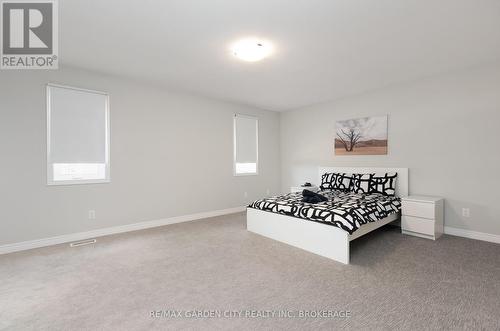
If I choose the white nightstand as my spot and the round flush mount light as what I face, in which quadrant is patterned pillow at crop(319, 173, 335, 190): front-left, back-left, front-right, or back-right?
front-right

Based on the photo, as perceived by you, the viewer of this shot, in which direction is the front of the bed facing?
facing the viewer and to the left of the viewer

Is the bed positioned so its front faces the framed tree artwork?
no

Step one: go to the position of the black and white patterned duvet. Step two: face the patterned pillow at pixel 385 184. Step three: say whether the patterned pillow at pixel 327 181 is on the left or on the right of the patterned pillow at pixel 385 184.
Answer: left
